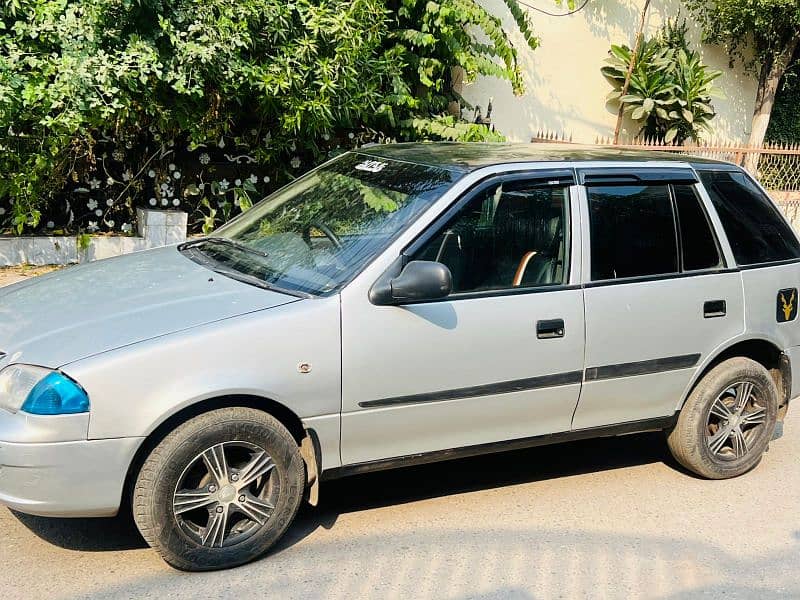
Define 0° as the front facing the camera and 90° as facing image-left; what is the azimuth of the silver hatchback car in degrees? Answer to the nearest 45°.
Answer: approximately 45°

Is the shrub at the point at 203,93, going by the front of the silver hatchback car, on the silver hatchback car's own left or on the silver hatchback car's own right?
on the silver hatchback car's own right

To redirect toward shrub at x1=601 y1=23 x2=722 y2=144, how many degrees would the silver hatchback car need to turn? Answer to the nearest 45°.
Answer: approximately 135° to its right

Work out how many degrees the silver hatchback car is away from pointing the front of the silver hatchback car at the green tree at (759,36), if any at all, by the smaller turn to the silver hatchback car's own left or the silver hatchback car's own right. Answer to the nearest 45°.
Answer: approximately 180°
